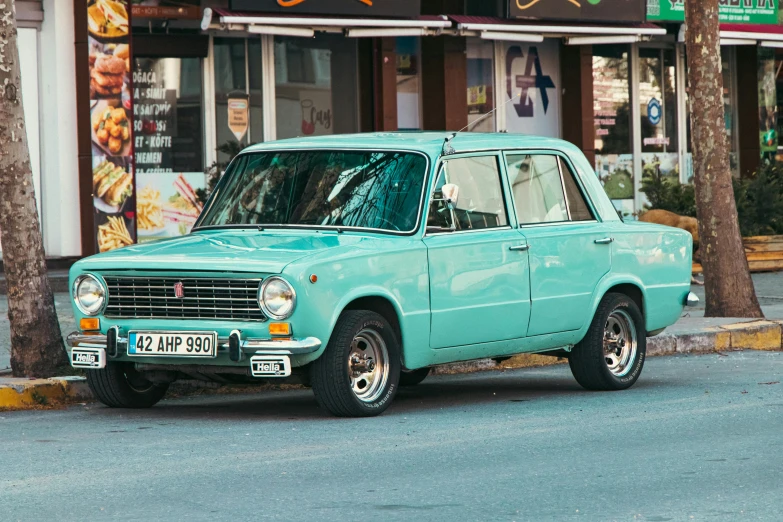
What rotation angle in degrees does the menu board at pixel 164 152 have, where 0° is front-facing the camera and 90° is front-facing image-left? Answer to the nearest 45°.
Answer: approximately 0°

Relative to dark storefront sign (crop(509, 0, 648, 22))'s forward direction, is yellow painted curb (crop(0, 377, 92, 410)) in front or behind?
in front

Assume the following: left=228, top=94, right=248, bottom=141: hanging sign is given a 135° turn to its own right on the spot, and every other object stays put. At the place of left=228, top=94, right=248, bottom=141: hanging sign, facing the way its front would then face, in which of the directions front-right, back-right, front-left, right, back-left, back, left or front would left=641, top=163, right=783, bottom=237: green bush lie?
back-right

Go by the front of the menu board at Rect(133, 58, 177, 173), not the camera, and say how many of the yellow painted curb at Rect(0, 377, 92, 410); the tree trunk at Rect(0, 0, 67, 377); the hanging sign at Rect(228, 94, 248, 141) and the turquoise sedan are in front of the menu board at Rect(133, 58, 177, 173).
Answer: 3

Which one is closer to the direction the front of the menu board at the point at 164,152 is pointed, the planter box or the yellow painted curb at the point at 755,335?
the yellow painted curb

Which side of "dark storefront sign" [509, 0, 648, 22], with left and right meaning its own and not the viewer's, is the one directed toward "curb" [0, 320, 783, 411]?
front

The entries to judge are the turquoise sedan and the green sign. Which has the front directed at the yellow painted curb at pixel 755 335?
the green sign

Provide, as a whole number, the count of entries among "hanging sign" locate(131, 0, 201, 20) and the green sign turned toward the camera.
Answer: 2
